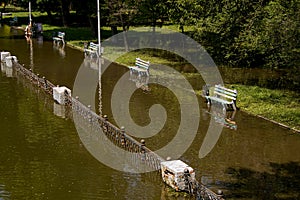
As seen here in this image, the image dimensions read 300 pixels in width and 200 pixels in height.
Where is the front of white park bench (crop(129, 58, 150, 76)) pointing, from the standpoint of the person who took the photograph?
facing the viewer and to the left of the viewer

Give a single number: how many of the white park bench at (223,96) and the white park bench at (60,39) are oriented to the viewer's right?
0

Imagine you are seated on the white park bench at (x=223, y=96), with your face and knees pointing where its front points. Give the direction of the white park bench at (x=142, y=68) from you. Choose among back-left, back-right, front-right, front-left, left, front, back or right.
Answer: right

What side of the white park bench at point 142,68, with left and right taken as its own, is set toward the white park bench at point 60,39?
right

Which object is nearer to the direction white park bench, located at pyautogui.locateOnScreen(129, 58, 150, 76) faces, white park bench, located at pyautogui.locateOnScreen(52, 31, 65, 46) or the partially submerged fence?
the partially submerged fence

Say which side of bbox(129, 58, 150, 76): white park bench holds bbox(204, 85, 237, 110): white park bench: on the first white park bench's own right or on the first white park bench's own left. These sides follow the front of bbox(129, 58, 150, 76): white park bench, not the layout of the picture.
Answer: on the first white park bench's own left

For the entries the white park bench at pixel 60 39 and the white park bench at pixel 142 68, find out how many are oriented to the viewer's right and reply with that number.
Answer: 0

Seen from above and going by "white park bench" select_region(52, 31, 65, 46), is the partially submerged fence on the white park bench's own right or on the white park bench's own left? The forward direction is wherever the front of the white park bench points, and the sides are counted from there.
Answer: on the white park bench's own left

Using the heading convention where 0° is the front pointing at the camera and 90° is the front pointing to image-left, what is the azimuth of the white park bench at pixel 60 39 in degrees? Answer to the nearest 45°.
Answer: approximately 45°

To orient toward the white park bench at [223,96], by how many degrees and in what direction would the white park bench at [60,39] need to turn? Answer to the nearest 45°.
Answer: approximately 45° to its left

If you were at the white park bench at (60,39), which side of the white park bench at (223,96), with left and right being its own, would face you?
right

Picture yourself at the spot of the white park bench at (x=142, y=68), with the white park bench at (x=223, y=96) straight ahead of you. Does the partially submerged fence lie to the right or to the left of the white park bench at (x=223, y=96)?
right

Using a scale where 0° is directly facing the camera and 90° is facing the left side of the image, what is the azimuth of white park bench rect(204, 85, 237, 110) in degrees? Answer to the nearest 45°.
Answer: approximately 45°
